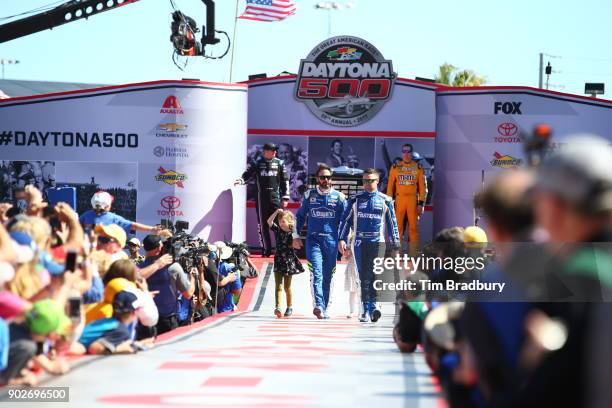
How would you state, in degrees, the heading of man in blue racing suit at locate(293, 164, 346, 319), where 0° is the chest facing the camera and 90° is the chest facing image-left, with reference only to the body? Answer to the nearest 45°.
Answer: approximately 0°

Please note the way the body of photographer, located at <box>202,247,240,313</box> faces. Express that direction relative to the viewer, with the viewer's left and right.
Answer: facing to the right of the viewer

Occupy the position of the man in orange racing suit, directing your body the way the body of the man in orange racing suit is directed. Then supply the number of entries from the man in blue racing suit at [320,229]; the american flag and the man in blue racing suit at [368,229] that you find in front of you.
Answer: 2

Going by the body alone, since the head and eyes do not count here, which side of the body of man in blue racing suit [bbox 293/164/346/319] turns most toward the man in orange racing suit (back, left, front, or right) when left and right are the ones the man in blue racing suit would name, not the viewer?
back

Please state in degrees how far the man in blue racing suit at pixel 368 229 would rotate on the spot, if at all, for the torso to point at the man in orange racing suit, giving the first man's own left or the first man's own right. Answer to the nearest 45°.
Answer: approximately 180°

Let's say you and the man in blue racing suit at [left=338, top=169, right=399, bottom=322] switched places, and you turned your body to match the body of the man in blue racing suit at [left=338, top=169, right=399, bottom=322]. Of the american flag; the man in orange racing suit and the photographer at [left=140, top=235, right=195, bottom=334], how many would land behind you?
2

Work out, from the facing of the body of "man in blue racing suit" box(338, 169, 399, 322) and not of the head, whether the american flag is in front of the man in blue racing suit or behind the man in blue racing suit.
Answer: behind

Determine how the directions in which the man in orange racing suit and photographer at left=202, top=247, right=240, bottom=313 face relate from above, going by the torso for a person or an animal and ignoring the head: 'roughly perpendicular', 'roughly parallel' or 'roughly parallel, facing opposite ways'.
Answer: roughly perpendicular

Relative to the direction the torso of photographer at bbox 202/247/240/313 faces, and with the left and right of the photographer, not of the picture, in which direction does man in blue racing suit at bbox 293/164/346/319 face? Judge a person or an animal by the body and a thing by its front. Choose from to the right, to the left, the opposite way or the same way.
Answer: to the right

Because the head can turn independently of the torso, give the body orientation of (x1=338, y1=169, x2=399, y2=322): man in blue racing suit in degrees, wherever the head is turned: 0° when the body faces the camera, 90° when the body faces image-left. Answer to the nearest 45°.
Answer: approximately 0°

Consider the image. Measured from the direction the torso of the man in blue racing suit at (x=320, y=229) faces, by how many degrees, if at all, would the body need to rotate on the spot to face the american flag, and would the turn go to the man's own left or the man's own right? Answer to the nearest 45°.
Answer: approximately 180°

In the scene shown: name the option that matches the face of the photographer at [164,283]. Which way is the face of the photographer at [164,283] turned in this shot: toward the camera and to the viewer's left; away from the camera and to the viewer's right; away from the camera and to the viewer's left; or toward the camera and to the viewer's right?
away from the camera and to the viewer's right
